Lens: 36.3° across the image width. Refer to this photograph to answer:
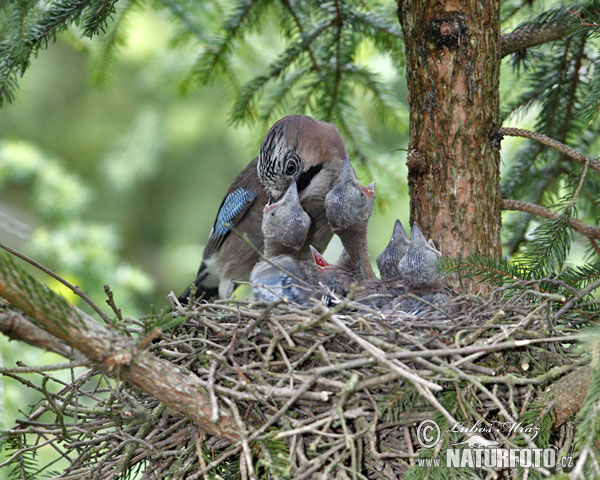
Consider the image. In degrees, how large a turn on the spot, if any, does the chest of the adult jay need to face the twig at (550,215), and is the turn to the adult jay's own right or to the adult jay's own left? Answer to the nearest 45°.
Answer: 0° — it already faces it

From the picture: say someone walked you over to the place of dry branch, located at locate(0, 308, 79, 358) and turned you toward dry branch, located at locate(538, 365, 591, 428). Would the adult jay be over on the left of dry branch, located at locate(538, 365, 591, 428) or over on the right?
left

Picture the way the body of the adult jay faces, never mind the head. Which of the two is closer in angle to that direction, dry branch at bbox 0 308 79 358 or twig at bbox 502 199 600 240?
the twig

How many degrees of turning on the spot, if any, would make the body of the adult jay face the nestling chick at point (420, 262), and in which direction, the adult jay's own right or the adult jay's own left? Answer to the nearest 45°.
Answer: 0° — it already faces it

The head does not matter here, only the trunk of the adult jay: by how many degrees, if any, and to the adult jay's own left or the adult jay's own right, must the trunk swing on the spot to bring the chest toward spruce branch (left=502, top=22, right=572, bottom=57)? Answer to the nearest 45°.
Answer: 0° — it already faces it

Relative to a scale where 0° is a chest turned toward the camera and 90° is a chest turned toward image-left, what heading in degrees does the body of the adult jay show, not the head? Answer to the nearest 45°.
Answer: approximately 315°
